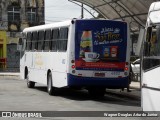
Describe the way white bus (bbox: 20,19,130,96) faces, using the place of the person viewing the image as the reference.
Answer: facing away from the viewer and to the left of the viewer
